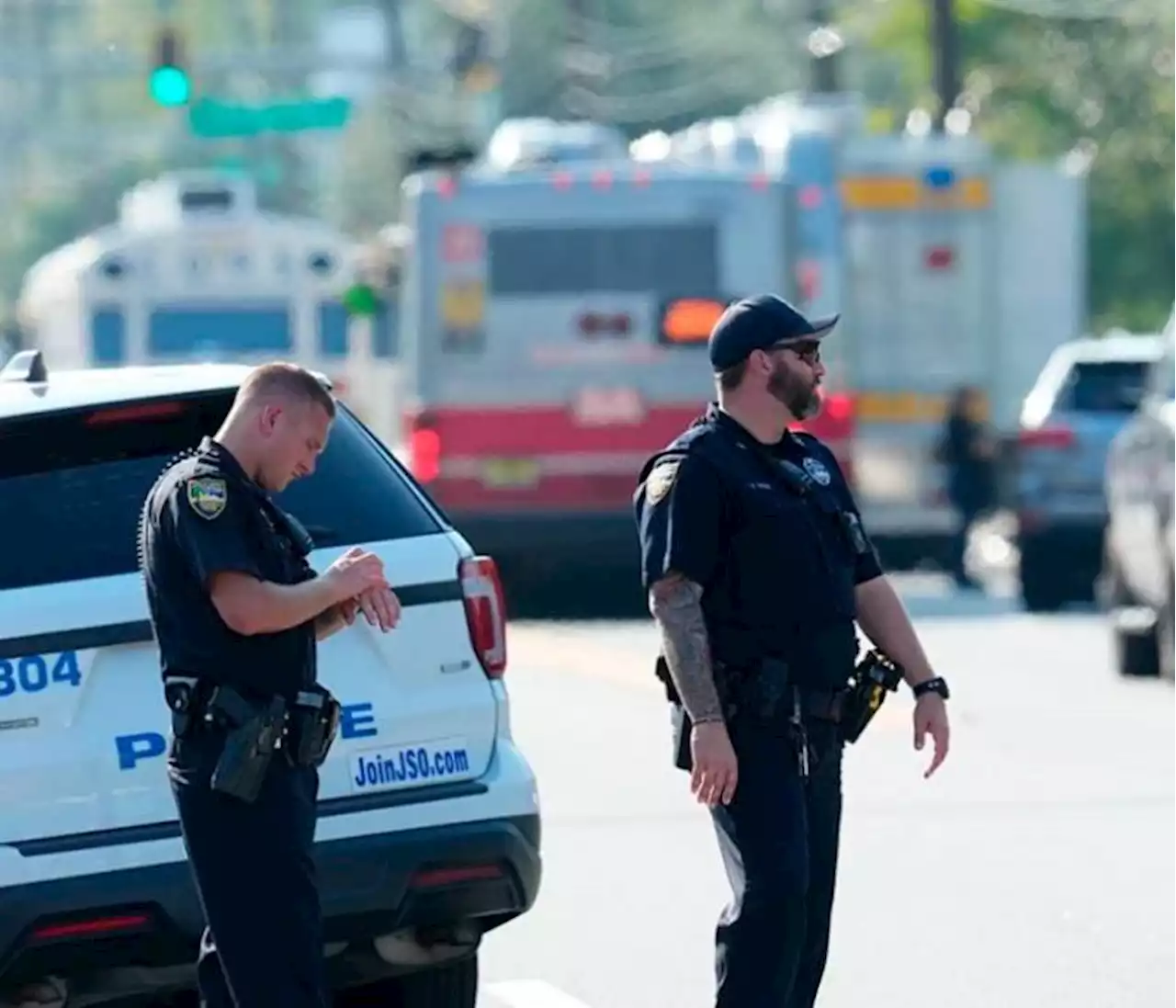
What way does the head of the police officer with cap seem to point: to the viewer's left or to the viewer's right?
to the viewer's right

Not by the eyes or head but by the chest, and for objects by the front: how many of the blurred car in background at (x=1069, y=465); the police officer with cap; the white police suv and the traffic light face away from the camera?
2

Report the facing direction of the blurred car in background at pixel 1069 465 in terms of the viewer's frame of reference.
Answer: facing away from the viewer

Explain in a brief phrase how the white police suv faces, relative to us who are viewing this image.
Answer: facing away from the viewer

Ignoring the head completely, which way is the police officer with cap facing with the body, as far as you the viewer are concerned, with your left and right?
facing the viewer and to the right of the viewer

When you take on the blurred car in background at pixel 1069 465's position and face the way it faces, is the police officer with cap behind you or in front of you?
behind

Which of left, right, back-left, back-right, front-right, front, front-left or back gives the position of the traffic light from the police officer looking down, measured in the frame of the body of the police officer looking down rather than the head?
left

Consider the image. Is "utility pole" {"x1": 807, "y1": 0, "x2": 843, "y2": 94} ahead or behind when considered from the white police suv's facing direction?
ahead

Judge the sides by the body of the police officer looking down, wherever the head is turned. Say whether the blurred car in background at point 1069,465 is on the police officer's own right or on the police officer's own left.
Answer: on the police officer's own left

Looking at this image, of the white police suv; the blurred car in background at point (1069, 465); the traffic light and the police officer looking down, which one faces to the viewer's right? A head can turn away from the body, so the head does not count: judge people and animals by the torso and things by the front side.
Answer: the police officer looking down

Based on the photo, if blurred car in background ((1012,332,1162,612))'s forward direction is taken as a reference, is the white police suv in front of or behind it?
behind

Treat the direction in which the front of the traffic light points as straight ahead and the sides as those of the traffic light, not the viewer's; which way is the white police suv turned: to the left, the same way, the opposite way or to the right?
the opposite way

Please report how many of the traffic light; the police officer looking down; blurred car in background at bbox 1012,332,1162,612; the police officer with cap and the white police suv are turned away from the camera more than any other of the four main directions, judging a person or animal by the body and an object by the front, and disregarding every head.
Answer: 2

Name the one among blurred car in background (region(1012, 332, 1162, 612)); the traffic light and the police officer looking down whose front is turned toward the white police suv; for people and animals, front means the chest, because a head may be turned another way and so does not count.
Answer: the traffic light

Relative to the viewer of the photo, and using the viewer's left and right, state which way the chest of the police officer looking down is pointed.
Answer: facing to the right of the viewer
